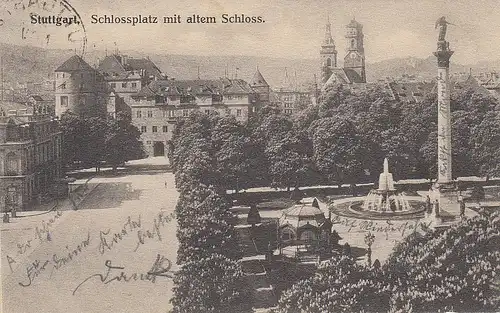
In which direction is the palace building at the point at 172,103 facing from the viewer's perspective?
toward the camera

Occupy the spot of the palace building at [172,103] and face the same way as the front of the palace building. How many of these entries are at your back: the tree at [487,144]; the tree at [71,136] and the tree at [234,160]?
0

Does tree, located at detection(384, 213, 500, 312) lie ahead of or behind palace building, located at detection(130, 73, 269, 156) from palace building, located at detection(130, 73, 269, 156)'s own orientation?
ahead

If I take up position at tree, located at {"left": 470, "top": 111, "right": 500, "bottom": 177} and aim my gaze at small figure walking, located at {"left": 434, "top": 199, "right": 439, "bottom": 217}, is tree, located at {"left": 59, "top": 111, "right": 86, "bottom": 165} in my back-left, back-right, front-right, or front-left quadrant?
front-right

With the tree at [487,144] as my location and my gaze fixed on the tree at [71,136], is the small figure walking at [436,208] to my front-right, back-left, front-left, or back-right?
front-left

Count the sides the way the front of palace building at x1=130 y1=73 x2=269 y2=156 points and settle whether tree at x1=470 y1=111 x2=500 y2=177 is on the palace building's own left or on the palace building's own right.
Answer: on the palace building's own left

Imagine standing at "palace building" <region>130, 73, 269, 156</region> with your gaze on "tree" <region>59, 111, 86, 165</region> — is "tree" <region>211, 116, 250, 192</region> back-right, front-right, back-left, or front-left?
front-left

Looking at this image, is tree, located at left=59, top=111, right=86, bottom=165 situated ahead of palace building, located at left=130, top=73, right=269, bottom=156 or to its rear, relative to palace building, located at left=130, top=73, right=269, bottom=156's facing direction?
ahead
